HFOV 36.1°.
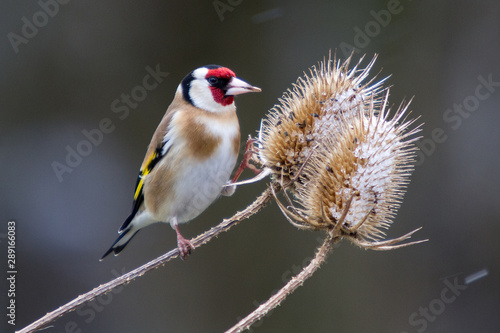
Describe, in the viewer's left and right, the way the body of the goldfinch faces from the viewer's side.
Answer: facing the viewer and to the right of the viewer
